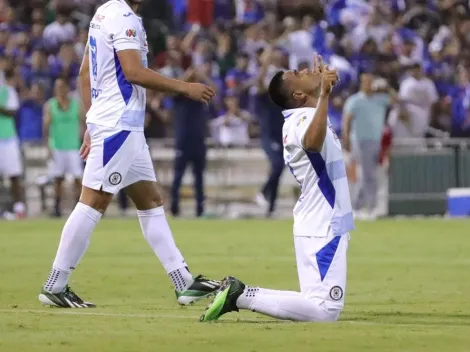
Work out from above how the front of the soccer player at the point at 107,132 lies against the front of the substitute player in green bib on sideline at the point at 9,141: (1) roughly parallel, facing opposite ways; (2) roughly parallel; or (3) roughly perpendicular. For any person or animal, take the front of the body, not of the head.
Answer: roughly perpendicular

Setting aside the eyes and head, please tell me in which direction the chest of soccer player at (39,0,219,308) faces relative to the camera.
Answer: to the viewer's right

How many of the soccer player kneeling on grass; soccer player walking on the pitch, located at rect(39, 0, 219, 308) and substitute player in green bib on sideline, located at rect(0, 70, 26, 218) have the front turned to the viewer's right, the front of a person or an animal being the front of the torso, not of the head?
2

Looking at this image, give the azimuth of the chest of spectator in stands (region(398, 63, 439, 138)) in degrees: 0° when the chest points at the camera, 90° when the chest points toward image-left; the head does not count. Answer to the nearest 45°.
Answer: approximately 0°

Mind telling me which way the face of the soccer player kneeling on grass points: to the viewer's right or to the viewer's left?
to the viewer's right

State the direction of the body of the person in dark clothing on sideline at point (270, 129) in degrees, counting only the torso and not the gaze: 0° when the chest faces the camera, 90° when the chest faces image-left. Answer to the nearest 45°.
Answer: approximately 45°

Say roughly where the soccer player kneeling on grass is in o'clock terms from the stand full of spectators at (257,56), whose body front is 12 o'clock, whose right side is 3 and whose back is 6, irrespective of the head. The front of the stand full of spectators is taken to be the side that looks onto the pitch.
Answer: The soccer player kneeling on grass is roughly at 12 o'clock from the stand full of spectators.

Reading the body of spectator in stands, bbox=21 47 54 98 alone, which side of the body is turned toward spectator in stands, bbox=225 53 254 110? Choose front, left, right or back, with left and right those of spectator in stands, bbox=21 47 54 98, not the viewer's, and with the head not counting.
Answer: left
